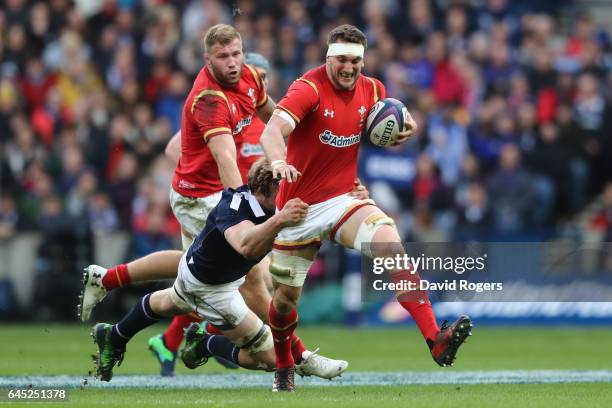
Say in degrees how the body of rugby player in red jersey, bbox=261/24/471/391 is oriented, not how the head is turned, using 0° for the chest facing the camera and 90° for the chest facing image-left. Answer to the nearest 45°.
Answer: approximately 315°

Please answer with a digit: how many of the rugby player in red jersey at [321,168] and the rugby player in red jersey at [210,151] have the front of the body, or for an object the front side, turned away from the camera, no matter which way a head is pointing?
0

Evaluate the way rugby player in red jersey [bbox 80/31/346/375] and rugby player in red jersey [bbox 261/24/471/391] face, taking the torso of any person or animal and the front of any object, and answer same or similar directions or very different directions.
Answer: same or similar directions

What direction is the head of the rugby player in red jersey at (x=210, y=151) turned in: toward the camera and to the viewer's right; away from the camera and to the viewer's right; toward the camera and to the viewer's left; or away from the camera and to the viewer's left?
toward the camera and to the viewer's right

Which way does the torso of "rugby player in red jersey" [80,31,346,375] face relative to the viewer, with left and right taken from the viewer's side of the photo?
facing the viewer and to the right of the viewer

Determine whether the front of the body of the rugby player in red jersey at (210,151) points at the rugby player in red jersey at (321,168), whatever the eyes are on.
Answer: yes

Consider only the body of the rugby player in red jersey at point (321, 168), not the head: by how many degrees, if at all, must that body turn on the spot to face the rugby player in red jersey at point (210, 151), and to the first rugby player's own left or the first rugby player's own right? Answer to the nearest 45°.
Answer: approximately 180°
